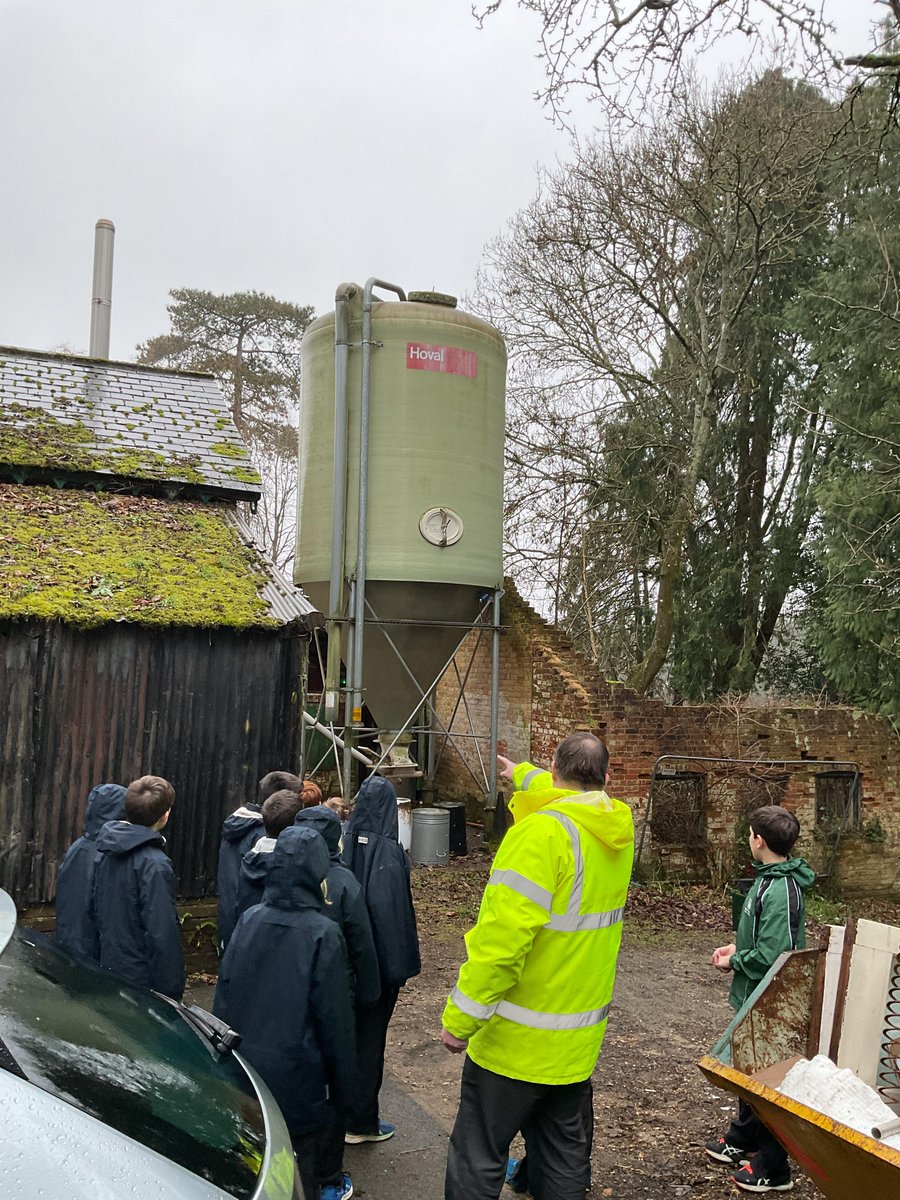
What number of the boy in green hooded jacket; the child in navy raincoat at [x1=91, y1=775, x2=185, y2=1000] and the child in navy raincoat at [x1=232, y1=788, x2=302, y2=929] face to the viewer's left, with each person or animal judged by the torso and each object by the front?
1

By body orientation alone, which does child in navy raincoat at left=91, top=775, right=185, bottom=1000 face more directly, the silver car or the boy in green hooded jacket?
the boy in green hooded jacket

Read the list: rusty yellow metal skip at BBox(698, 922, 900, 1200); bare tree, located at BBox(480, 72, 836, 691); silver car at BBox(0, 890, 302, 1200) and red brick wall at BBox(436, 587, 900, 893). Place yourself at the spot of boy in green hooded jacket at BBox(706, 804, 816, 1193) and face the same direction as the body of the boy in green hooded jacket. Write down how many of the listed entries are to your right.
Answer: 2

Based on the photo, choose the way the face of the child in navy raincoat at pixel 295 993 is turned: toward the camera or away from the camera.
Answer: away from the camera

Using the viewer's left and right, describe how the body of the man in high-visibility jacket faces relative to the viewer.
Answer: facing away from the viewer and to the left of the viewer

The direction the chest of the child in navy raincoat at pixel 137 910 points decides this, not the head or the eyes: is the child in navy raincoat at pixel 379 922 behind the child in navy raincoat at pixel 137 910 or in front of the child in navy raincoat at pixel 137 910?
in front

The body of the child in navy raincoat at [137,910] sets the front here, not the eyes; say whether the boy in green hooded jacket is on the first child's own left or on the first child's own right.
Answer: on the first child's own right

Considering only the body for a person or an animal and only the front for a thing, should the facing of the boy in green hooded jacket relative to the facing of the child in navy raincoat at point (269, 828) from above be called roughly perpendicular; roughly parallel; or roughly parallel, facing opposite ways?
roughly perpendicular

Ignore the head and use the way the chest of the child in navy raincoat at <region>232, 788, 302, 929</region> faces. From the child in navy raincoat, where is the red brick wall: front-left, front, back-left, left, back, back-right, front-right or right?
front

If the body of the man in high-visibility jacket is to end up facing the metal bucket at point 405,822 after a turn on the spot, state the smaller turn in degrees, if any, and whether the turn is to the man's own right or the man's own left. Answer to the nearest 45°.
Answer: approximately 45° to the man's own right

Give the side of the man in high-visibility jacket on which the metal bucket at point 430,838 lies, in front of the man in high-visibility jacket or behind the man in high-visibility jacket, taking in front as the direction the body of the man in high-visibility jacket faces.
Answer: in front

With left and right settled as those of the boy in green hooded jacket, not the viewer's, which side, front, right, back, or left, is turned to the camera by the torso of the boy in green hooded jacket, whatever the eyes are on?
left

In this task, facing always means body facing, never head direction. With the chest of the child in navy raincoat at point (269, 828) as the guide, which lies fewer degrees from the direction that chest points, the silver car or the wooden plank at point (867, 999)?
the wooden plank

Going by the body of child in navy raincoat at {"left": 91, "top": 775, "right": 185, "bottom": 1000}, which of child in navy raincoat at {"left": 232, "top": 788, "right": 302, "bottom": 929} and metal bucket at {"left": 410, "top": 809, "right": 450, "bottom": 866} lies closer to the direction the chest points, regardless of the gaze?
the metal bucket

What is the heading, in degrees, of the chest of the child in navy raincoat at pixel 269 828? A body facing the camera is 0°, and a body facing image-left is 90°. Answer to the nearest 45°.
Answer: approximately 225°
